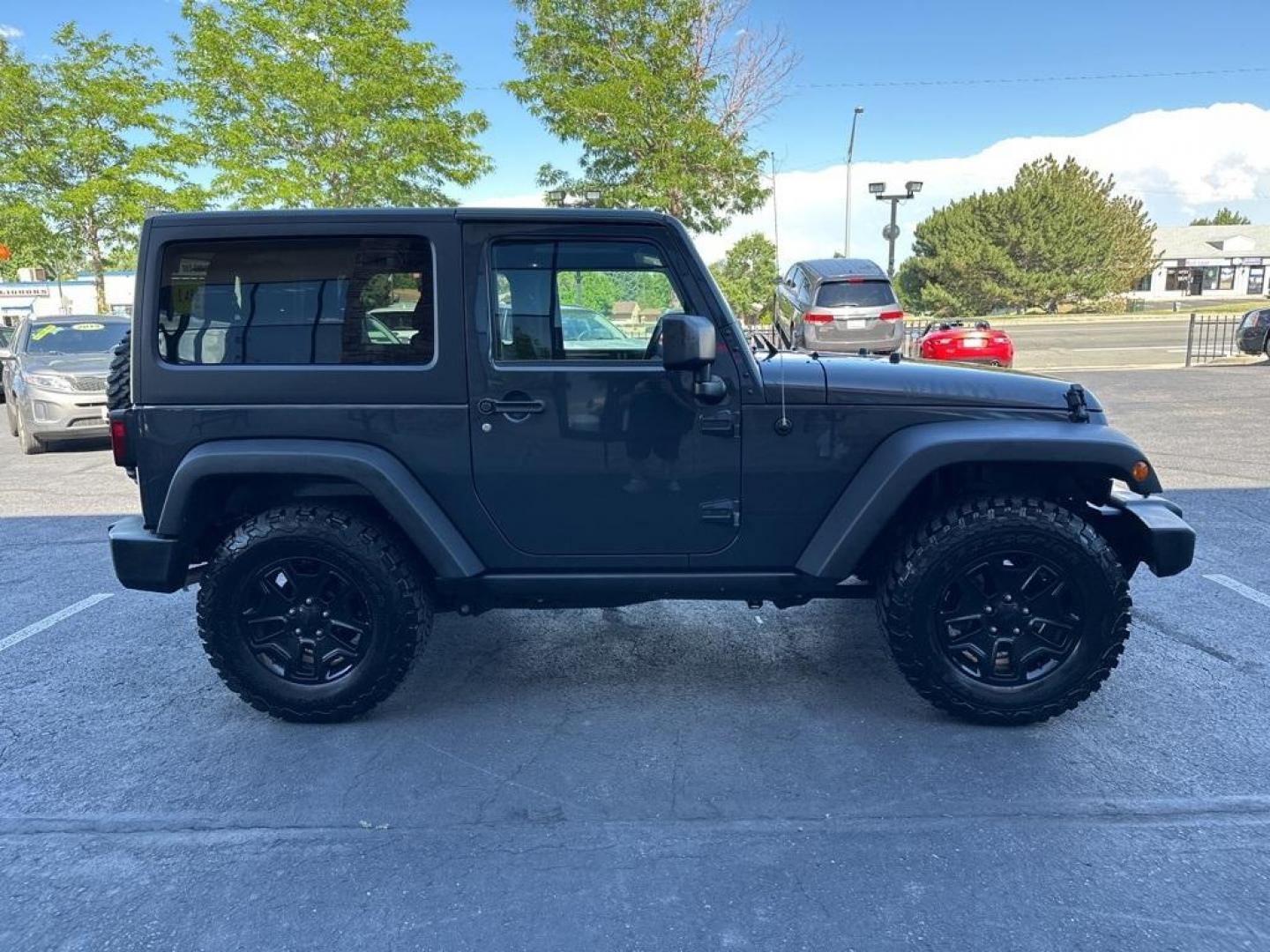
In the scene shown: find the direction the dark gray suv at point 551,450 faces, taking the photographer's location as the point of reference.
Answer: facing to the right of the viewer

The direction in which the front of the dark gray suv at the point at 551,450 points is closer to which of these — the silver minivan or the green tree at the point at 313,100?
the silver minivan

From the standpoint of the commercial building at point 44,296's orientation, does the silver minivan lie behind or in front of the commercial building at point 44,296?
in front

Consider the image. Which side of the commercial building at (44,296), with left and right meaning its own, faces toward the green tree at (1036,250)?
left

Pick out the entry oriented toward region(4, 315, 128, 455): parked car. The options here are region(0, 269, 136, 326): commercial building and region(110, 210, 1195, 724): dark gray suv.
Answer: the commercial building

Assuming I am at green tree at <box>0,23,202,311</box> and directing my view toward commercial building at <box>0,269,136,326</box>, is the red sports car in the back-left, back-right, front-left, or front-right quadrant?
back-right

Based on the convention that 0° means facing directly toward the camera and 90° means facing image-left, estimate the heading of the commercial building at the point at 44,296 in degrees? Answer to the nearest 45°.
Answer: approximately 0°

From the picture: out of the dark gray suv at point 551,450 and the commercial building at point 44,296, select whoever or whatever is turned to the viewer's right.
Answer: the dark gray suv

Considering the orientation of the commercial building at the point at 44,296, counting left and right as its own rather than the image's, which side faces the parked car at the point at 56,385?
front

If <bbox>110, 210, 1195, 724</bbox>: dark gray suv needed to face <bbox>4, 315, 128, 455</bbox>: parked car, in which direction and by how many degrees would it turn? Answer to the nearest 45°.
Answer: approximately 135° to its left

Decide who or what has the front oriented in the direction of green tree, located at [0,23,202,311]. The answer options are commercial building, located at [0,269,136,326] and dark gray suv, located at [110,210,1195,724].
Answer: the commercial building
